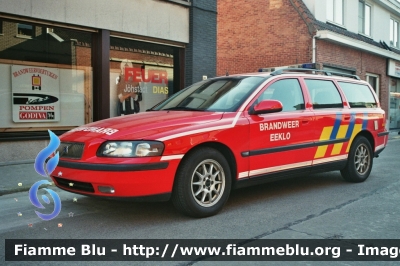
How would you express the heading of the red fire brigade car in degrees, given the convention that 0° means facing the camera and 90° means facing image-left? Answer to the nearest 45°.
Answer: approximately 45°

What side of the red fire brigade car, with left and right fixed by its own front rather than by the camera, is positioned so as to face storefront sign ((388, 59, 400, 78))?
back
